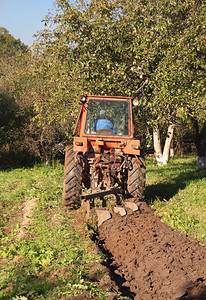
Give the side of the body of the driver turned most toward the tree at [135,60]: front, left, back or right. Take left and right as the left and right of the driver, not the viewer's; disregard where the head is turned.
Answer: front

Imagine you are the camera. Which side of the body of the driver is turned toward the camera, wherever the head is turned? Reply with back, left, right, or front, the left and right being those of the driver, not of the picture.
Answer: back

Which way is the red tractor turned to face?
away from the camera
